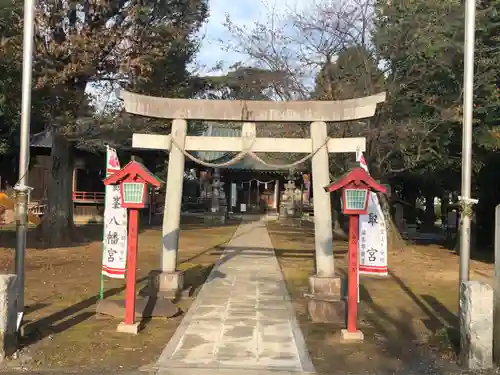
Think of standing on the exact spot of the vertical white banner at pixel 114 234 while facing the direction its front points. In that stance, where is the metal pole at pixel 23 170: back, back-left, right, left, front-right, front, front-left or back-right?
front-right

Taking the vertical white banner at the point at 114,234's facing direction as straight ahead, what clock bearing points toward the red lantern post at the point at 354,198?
The red lantern post is roughly at 10 o'clock from the vertical white banner.

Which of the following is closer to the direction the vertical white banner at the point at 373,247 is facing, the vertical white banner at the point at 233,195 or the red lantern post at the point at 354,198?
the red lantern post

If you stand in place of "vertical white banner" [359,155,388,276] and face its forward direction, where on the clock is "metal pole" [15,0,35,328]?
The metal pole is roughly at 2 o'clock from the vertical white banner.

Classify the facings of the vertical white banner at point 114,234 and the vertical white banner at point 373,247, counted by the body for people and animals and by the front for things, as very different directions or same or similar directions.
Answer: same or similar directions

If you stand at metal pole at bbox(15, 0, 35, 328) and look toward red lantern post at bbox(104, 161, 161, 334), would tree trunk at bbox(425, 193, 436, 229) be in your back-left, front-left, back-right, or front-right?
front-left

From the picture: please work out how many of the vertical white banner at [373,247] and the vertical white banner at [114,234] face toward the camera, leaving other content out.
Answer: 2

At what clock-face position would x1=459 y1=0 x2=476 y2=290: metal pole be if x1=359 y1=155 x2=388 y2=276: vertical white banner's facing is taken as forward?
The metal pole is roughly at 11 o'clock from the vertical white banner.

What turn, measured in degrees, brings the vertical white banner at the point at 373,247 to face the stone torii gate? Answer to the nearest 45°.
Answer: approximately 90° to its right

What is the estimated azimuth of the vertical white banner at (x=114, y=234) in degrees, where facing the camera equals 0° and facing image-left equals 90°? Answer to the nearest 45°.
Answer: approximately 0°

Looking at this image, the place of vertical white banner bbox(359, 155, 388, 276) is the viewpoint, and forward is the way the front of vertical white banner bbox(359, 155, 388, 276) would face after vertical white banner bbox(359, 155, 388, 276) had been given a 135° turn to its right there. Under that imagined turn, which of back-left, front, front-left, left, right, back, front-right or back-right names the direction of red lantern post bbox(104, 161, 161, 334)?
left

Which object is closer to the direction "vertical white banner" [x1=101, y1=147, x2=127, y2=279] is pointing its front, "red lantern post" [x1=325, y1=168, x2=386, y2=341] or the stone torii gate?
the red lantern post

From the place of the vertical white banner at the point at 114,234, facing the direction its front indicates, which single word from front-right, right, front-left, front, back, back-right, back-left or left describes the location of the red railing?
back

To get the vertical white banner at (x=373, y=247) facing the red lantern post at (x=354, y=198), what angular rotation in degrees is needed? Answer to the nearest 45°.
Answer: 0° — it already faces it

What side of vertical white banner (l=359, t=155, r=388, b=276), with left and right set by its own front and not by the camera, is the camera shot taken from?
front

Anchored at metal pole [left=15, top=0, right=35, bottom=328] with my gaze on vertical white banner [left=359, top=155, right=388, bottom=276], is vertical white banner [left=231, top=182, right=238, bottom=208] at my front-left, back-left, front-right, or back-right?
front-left
